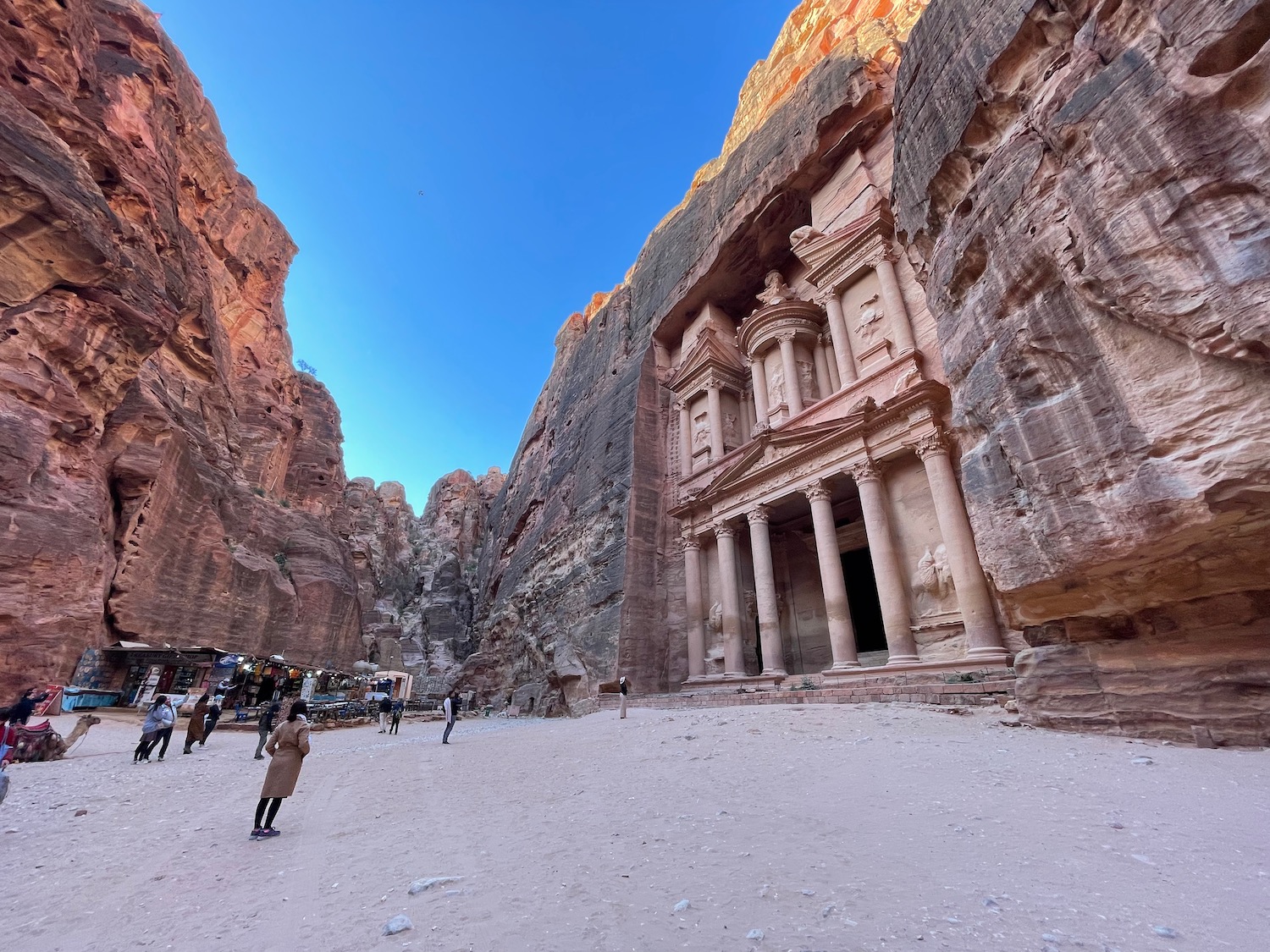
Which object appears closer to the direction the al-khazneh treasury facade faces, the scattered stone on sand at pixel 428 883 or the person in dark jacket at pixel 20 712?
the person in dark jacket

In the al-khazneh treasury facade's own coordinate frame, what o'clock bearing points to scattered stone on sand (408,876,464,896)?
The scattered stone on sand is roughly at 11 o'clock from the al-khazneh treasury facade.

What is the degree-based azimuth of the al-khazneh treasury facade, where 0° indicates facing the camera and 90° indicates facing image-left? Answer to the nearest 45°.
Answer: approximately 45°

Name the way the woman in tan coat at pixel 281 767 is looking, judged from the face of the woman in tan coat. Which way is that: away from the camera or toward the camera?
away from the camera

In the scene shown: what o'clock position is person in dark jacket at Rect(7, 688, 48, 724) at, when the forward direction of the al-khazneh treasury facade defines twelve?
The person in dark jacket is roughly at 12 o'clock from the al-khazneh treasury facade.

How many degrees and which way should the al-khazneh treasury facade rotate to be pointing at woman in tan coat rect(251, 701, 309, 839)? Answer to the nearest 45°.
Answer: approximately 45° to its left
